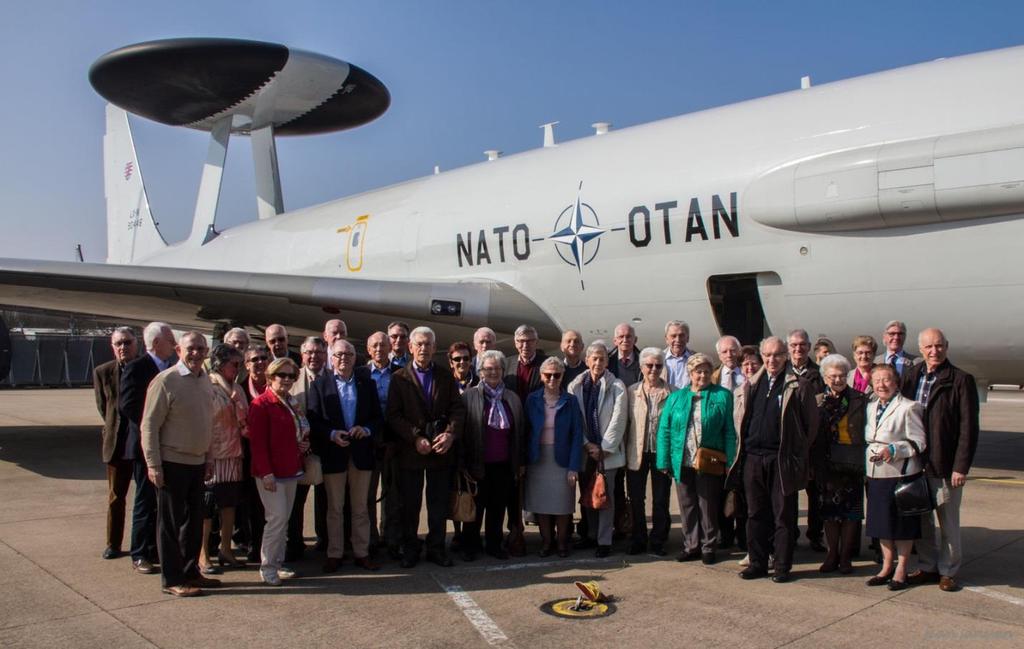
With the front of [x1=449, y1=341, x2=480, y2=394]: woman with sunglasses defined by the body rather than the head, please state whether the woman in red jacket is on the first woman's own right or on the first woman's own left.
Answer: on the first woman's own right

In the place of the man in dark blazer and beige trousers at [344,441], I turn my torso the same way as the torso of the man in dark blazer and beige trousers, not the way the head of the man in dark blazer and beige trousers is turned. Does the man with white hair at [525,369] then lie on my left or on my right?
on my left
